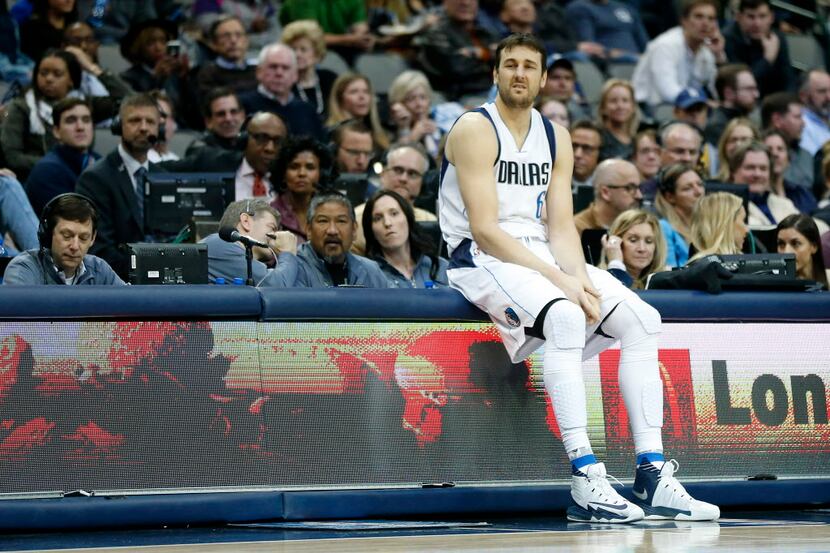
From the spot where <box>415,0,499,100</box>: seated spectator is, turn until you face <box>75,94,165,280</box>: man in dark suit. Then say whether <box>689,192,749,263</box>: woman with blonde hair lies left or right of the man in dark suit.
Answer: left

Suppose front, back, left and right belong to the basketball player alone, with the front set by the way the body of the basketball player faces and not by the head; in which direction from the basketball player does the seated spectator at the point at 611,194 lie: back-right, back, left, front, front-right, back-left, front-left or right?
back-left

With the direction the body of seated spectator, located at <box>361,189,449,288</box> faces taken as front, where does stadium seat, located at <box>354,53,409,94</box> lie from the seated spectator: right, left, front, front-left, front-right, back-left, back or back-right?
back

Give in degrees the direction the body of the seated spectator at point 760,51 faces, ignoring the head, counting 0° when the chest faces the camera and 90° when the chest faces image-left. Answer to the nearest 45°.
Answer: approximately 0°
